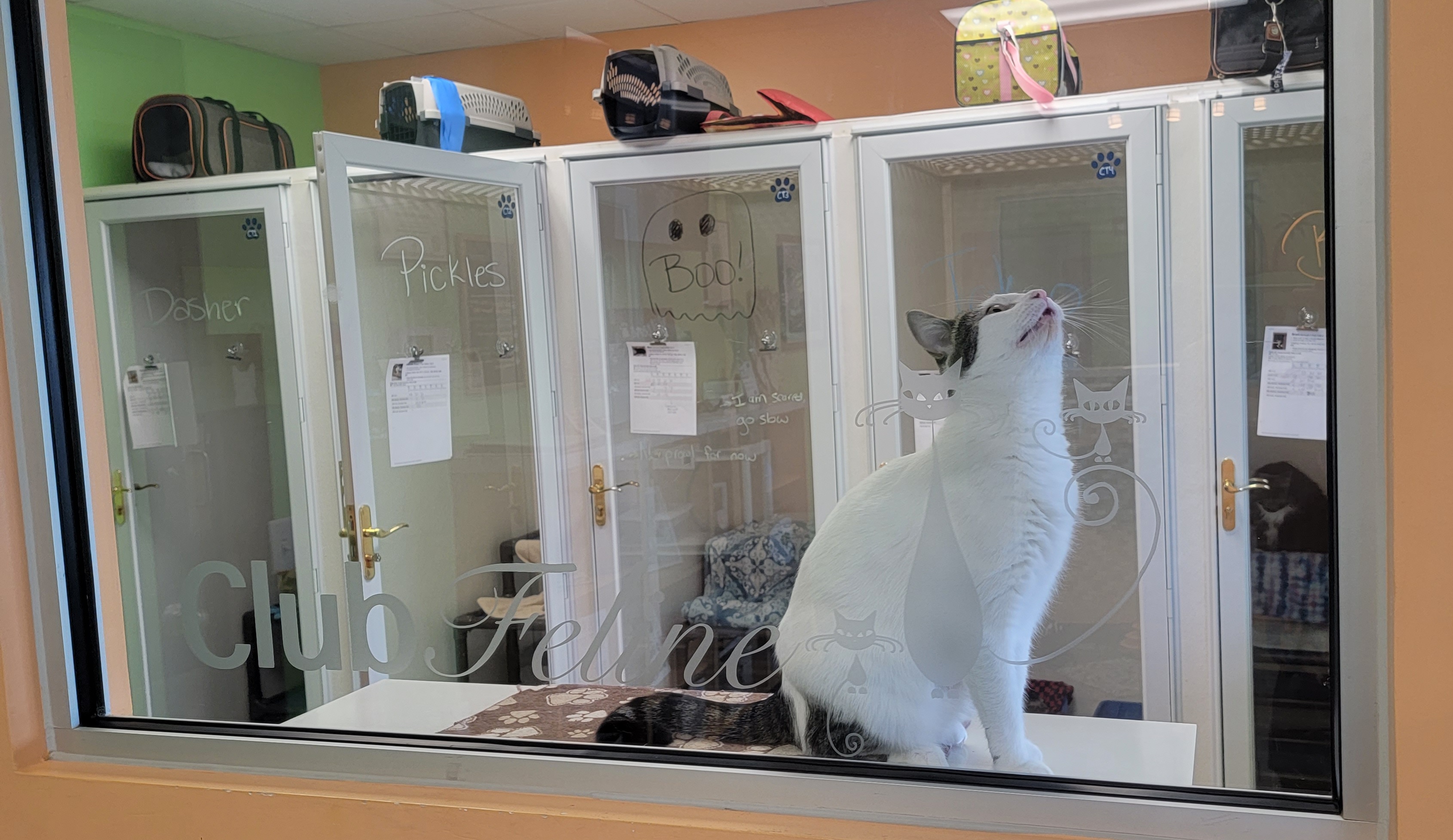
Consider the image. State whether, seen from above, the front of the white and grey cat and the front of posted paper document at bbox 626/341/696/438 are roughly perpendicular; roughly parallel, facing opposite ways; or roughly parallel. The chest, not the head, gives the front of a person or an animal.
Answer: roughly perpendicular

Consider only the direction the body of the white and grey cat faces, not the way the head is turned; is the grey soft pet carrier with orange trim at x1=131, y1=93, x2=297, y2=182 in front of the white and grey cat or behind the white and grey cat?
behind

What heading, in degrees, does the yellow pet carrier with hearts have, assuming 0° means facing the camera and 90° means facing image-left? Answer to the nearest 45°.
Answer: approximately 0°

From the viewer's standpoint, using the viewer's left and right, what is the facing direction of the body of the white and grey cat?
facing to the right of the viewer

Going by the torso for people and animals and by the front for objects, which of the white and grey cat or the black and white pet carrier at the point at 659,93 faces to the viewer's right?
the white and grey cat

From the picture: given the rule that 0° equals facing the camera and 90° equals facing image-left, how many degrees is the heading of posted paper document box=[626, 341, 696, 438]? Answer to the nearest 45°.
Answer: approximately 0°
